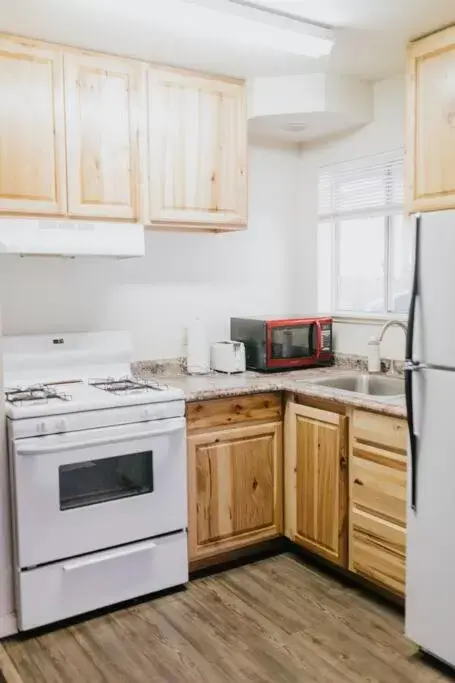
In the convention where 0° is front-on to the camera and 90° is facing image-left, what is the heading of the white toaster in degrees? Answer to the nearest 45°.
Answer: approximately 315°

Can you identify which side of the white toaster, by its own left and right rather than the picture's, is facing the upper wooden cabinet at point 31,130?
right

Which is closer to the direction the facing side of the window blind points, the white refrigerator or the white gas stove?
the white gas stove

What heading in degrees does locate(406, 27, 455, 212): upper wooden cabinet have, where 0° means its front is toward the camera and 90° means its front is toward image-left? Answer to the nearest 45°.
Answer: approximately 45°

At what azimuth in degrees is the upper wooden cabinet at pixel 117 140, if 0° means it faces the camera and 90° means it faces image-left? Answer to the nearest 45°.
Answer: approximately 315°

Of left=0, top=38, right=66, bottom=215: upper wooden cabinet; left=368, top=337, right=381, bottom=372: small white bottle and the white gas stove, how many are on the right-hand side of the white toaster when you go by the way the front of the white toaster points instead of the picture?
2

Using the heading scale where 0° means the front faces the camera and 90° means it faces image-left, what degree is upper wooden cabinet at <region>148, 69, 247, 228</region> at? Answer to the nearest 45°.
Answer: approximately 315°

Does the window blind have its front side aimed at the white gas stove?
yes
